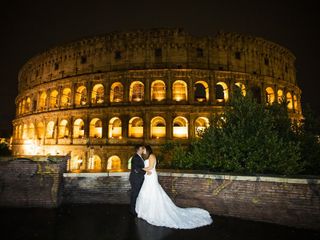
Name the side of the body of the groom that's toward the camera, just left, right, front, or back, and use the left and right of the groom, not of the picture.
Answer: right

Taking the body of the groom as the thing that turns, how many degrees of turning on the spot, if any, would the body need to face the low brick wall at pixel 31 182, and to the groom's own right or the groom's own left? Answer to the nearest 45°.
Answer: approximately 180°
